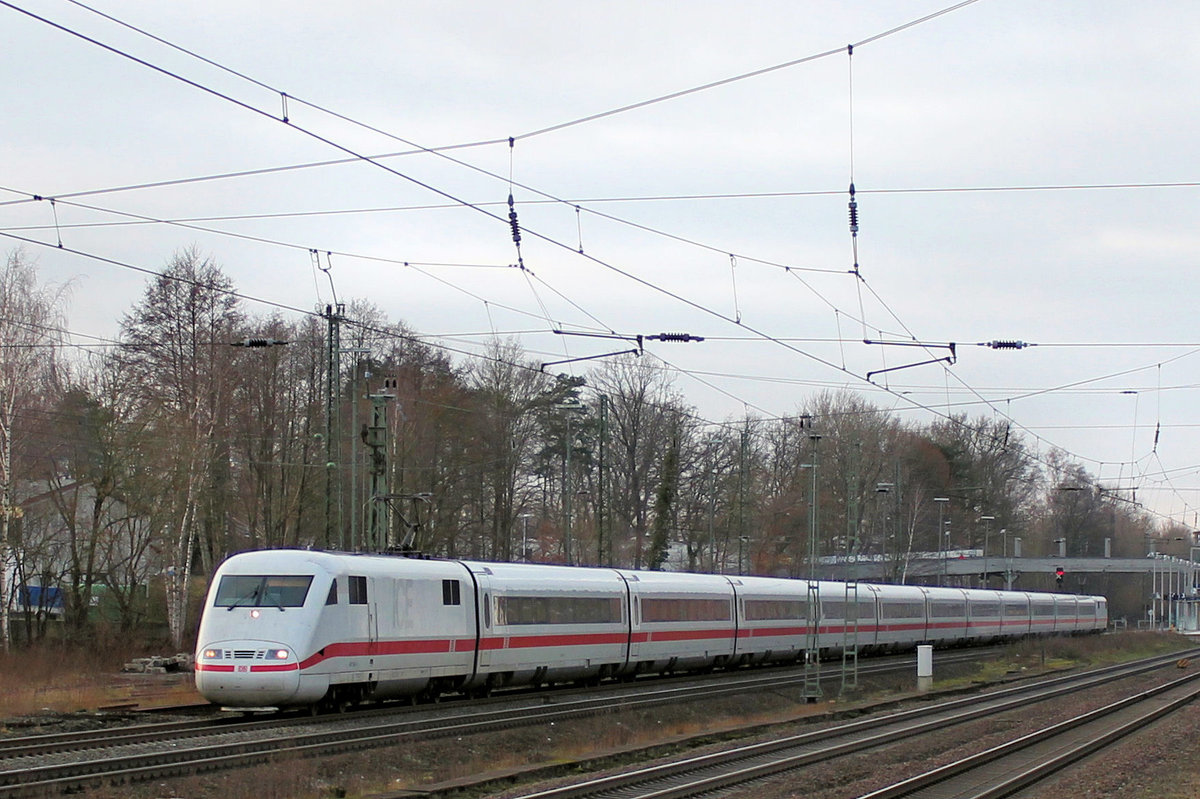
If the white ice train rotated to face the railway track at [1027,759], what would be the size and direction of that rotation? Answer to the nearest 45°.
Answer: approximately 90° to its left

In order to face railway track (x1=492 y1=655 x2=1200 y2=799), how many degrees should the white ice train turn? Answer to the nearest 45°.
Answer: approximately 90° to its left

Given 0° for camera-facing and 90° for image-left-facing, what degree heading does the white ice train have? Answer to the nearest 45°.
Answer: approximately 45°
